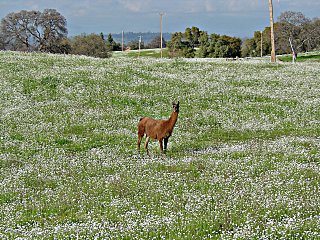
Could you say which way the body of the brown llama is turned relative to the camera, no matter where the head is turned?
to the viewer's right
